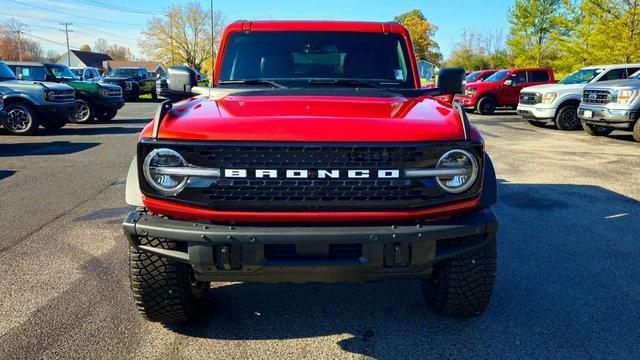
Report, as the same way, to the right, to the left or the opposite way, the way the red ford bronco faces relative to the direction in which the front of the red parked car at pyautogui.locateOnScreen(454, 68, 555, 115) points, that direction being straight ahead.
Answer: to the left

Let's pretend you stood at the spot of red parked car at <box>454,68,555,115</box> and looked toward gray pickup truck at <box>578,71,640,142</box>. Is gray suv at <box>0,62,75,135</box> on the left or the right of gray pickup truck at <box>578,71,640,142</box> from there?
right

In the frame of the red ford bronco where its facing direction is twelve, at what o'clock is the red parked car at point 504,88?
The red parked car is roughly at 7 o'clock from the red ford bronco.

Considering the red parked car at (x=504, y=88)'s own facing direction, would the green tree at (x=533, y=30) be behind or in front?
behind

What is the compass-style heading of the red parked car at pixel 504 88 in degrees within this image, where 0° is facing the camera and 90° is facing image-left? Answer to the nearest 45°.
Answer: approximately 45°

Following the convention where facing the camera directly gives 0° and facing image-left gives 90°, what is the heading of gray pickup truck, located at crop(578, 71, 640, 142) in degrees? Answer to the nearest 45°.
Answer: approximately 45°

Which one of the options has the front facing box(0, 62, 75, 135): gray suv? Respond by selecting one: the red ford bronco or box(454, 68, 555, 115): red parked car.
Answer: the red parked car

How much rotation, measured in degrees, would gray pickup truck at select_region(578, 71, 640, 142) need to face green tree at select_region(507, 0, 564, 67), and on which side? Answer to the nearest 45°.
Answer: approximately 135° to its right

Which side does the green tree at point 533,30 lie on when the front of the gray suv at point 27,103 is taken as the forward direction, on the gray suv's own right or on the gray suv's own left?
on the gray suv's own left

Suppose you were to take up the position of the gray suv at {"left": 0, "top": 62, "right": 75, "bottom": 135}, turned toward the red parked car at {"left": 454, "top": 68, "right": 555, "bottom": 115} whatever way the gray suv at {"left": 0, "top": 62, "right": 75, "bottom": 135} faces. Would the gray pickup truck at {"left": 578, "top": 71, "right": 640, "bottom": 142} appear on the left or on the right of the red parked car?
right

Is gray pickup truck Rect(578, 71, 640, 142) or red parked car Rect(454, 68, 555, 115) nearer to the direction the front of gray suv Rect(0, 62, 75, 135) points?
the gray pickup truck
